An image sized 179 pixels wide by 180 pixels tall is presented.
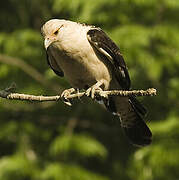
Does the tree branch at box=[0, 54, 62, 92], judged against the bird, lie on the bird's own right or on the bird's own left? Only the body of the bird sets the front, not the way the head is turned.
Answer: on the bird's own right

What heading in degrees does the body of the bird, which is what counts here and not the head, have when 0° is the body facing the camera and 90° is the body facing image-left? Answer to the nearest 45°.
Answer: approximately 45°
